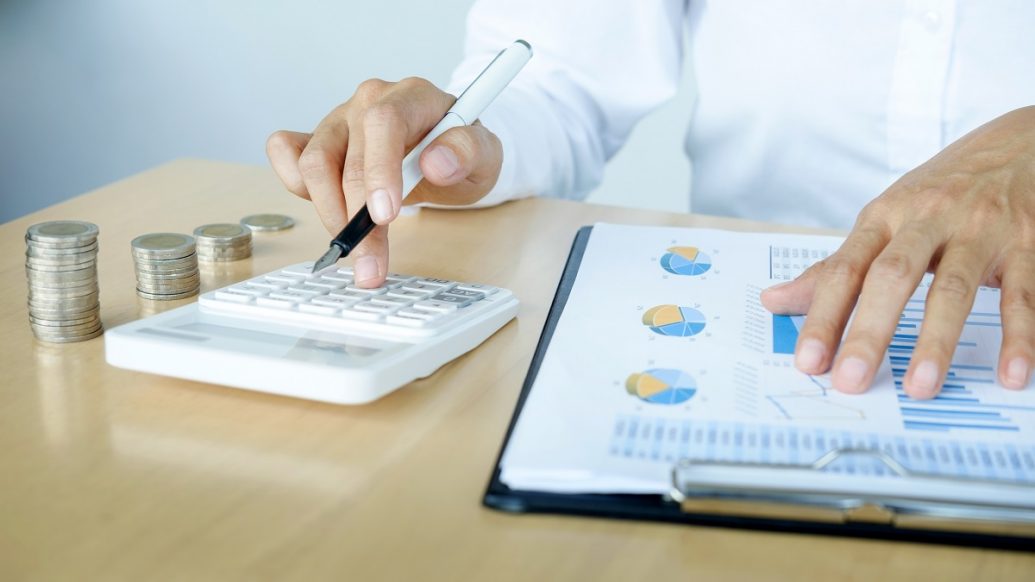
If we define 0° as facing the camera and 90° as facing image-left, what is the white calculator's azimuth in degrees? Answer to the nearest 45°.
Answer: approximately 225°
